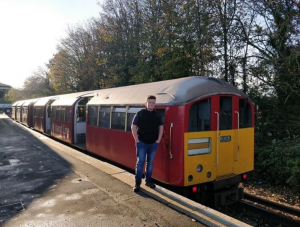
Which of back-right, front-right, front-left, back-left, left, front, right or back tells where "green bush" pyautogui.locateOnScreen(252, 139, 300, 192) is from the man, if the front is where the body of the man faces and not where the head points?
back-left

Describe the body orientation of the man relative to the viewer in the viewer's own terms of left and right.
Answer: facing the viewer

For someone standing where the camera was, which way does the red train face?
facing the viewer and to the right of the viewer
